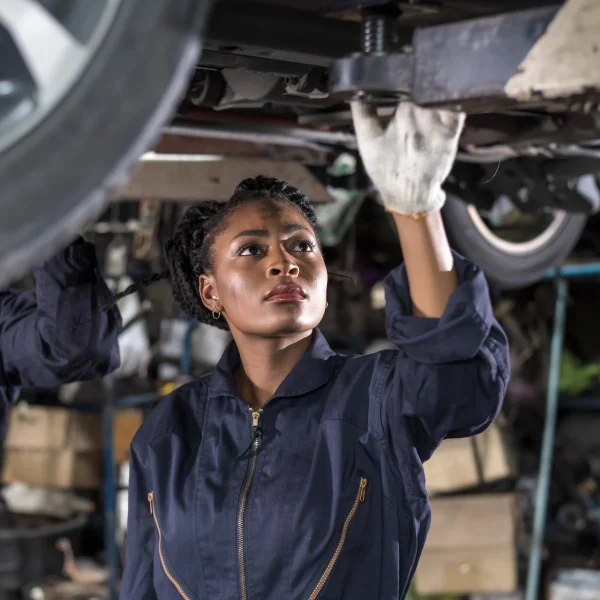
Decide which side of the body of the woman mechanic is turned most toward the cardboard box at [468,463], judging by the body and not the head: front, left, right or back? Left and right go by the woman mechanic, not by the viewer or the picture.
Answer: back

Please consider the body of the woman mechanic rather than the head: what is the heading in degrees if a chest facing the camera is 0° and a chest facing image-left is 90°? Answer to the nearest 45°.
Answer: approximately 0°

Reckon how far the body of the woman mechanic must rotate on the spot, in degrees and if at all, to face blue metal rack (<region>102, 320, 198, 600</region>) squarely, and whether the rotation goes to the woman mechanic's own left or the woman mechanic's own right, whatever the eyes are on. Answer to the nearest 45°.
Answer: approximately 180°

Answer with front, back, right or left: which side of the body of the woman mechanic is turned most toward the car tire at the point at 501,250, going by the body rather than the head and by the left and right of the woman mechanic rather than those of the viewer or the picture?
back

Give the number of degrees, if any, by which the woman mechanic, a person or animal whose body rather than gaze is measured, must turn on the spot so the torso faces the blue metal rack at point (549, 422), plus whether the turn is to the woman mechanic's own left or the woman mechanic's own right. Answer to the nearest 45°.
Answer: approximately 180°
